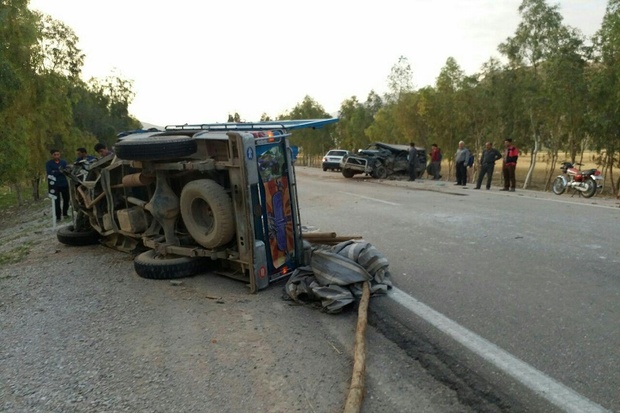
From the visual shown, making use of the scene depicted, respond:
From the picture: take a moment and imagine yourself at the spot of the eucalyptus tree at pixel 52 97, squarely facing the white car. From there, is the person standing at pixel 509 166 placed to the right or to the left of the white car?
right

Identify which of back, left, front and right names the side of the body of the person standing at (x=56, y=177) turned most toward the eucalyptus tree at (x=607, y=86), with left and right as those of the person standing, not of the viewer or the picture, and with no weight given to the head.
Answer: left

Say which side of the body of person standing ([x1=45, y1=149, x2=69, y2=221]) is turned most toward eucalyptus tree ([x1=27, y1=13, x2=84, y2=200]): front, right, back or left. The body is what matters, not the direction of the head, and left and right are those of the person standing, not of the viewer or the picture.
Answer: back

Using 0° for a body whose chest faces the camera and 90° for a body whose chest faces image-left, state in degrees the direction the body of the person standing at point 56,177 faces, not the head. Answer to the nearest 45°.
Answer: approximately 0°

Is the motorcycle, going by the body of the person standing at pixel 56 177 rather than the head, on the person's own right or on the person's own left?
on the person's own left

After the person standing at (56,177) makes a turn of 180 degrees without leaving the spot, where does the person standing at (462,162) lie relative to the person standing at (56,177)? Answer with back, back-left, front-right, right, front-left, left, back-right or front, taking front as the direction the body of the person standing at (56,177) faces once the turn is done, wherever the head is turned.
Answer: right

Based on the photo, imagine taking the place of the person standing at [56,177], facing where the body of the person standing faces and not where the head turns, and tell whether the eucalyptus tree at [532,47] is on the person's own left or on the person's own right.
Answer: on the person's own left

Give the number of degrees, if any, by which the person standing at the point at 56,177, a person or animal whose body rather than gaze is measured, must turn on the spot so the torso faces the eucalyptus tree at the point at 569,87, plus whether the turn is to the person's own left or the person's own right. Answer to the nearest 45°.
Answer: approximately 90° to the person's own left

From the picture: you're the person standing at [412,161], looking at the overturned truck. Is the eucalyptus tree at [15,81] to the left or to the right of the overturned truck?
right

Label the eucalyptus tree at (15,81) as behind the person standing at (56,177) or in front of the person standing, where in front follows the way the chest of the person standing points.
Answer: behind

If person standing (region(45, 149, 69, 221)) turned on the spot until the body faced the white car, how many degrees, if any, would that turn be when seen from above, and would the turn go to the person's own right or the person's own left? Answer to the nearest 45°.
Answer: approximately 135° to the person's own left
